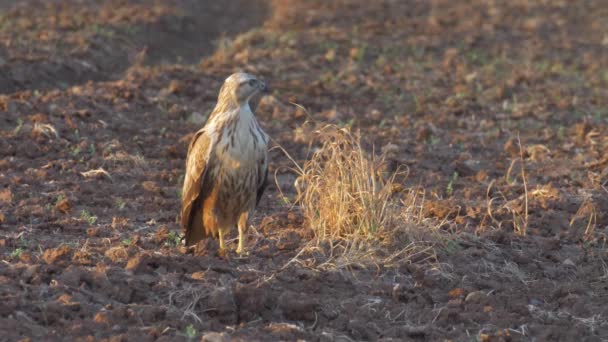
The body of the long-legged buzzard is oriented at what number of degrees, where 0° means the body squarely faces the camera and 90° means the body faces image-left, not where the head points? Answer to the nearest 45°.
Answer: approximately 315°

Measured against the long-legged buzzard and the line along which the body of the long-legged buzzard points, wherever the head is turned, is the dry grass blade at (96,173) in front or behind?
behind

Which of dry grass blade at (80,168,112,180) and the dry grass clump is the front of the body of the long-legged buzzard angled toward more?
the dry grass clump

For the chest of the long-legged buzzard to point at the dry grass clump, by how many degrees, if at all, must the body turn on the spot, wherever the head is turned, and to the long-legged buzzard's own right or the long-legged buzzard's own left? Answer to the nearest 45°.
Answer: approximately 45° to the long-legged buzzard's own left
